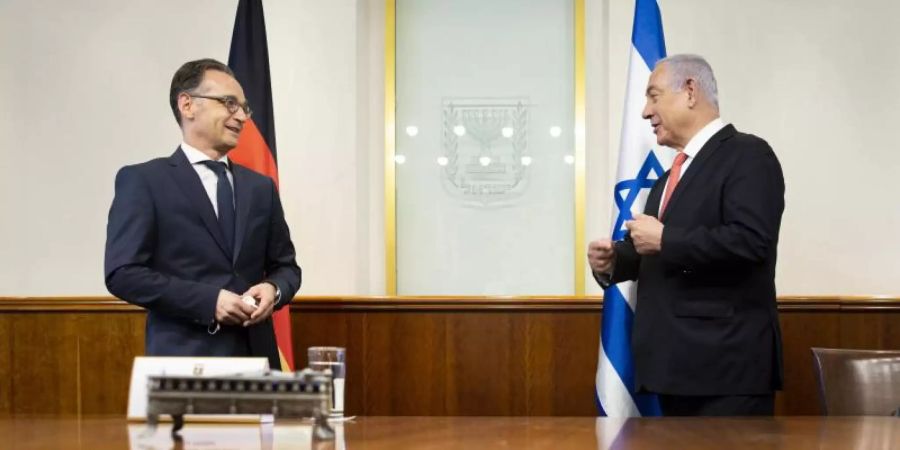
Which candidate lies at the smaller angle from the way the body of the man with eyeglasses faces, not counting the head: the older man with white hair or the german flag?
the older man with white hair

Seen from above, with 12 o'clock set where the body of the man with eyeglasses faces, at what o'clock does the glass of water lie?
The glass of water is roughly at 1 o'clock from the man with eyeglasses.

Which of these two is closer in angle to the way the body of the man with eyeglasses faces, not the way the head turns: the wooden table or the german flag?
the wooden table

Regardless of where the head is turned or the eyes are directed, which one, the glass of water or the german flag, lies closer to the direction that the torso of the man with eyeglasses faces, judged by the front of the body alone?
the glass of water

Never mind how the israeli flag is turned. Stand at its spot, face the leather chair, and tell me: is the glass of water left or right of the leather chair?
right

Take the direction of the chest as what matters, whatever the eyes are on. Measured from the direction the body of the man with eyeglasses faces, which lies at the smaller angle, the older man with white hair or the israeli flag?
the older man with white hair

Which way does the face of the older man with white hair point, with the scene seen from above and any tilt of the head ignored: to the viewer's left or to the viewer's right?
to the viewer's left

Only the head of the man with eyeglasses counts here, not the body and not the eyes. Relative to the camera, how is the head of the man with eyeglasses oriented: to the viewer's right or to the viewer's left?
to the viewer's right

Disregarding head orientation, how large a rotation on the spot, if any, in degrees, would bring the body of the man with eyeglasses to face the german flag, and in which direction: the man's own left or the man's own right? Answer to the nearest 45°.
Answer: approximately 135° to the man's own left

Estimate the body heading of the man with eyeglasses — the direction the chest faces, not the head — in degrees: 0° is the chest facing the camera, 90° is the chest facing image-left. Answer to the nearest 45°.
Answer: approximately 315°

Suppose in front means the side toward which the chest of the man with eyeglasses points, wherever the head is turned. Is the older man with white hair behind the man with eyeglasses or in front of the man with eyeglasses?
in front

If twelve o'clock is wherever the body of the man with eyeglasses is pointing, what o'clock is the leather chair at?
The leather chair is roughly at 11 o'clock from the man with eyeglasses.

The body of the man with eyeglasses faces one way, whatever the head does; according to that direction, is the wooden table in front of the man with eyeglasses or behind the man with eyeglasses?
in front
